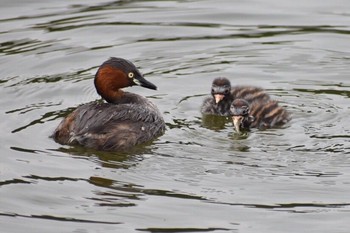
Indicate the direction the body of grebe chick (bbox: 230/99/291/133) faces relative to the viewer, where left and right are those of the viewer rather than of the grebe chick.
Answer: facing the viewer and to the left of the viewer

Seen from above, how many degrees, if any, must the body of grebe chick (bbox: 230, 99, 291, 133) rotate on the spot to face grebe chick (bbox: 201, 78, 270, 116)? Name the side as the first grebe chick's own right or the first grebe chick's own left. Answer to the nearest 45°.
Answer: approximately 90° to the first grebe chick's own right
